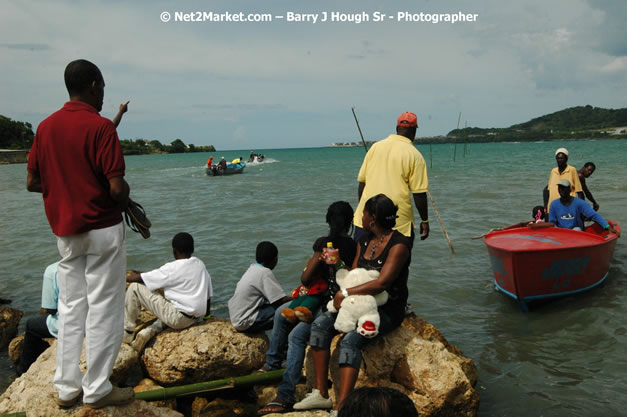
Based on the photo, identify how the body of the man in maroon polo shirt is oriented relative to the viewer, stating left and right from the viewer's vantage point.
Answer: facing away from the viewer and to the right of the viewer

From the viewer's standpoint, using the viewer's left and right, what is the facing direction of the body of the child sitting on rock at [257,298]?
facing away from the viewer and to the right of the viewer

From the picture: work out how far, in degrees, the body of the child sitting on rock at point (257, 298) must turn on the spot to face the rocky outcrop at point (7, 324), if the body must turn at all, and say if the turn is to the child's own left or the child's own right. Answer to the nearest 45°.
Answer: approximately 90° to the child's own left

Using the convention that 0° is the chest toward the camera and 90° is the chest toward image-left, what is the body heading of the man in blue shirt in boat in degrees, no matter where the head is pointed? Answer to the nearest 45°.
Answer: approximately 0°

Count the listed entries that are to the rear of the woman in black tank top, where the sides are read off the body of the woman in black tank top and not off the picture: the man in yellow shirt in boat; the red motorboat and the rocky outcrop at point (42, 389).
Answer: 2

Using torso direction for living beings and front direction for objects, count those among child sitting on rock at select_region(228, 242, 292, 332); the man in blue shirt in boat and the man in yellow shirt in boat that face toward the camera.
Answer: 2

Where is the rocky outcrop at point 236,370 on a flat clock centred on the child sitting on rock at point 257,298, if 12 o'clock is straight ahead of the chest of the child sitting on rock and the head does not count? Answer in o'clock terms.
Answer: The rocky outcrop is roughly at 5 o'clock from the child sitting on rock.

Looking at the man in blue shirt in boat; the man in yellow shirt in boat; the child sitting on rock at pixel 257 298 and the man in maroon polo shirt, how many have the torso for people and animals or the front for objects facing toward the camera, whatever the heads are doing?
2

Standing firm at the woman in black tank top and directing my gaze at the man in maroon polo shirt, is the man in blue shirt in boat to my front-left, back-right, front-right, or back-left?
back-right
